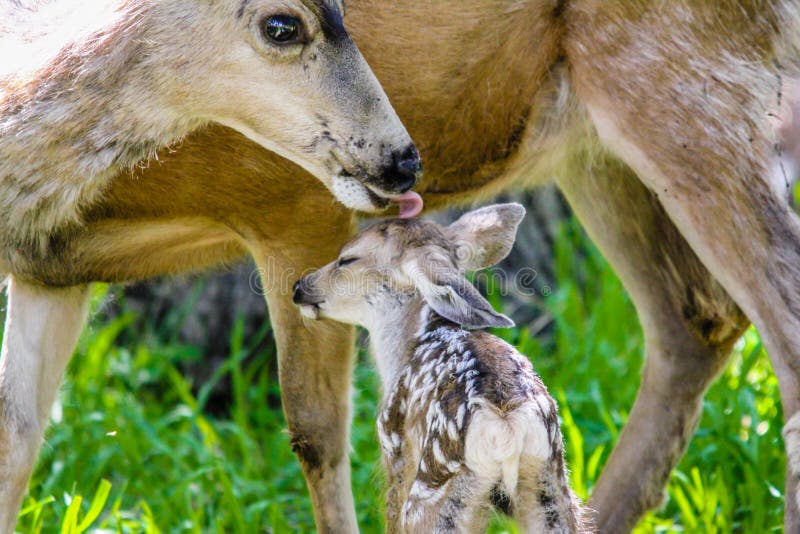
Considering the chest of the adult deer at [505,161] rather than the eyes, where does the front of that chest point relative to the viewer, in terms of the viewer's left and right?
facing to the left of the viewer

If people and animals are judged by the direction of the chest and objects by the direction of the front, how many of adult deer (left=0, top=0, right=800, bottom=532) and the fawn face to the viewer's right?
0

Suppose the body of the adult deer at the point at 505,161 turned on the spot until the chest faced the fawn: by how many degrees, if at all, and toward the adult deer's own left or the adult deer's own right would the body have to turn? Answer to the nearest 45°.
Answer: approximately 90° to the adult deer's own left

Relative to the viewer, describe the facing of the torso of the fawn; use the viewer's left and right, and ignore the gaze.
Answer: facing away from the viewer and to the left of the viewer

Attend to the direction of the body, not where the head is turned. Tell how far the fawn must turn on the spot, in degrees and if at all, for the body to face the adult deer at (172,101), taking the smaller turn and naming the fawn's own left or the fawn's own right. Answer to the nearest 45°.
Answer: approximately 45° to the fawn's own left
